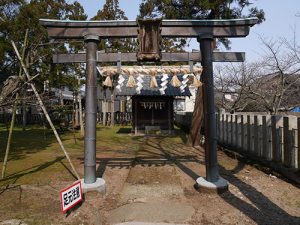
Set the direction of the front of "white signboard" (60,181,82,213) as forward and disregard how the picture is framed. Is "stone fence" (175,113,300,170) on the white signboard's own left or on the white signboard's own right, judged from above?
on the white signboard's own left
